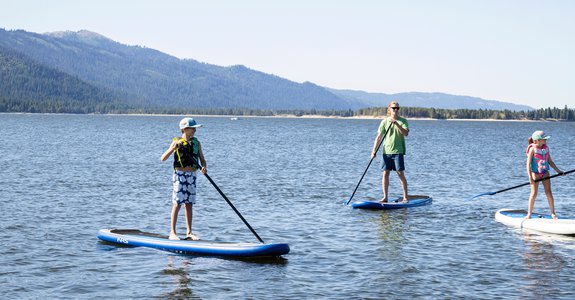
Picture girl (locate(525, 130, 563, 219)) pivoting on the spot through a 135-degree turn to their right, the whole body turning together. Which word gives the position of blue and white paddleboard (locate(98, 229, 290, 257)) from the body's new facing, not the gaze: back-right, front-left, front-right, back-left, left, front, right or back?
front-left

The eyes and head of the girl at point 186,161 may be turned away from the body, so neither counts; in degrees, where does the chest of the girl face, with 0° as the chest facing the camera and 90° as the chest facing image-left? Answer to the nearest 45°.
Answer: approximately 315°

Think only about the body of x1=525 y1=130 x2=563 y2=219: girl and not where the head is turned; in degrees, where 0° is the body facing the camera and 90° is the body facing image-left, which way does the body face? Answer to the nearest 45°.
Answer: approximately 315°

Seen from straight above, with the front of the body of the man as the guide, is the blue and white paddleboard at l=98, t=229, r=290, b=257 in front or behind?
in front

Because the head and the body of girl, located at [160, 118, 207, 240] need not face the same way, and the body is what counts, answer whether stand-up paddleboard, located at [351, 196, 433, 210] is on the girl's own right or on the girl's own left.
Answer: on the girl's own left

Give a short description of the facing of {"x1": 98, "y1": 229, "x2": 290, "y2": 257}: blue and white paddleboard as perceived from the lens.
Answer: facing to the right of the viewer

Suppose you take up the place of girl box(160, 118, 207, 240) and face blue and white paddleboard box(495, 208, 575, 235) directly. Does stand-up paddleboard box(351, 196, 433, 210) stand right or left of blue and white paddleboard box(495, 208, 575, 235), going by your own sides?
left

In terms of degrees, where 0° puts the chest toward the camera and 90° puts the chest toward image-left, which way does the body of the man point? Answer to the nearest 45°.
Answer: approximately 0°
